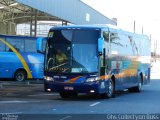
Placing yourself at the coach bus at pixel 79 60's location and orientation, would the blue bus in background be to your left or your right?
on your right

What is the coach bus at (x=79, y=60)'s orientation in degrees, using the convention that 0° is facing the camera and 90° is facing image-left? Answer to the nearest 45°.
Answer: approximately 45°
